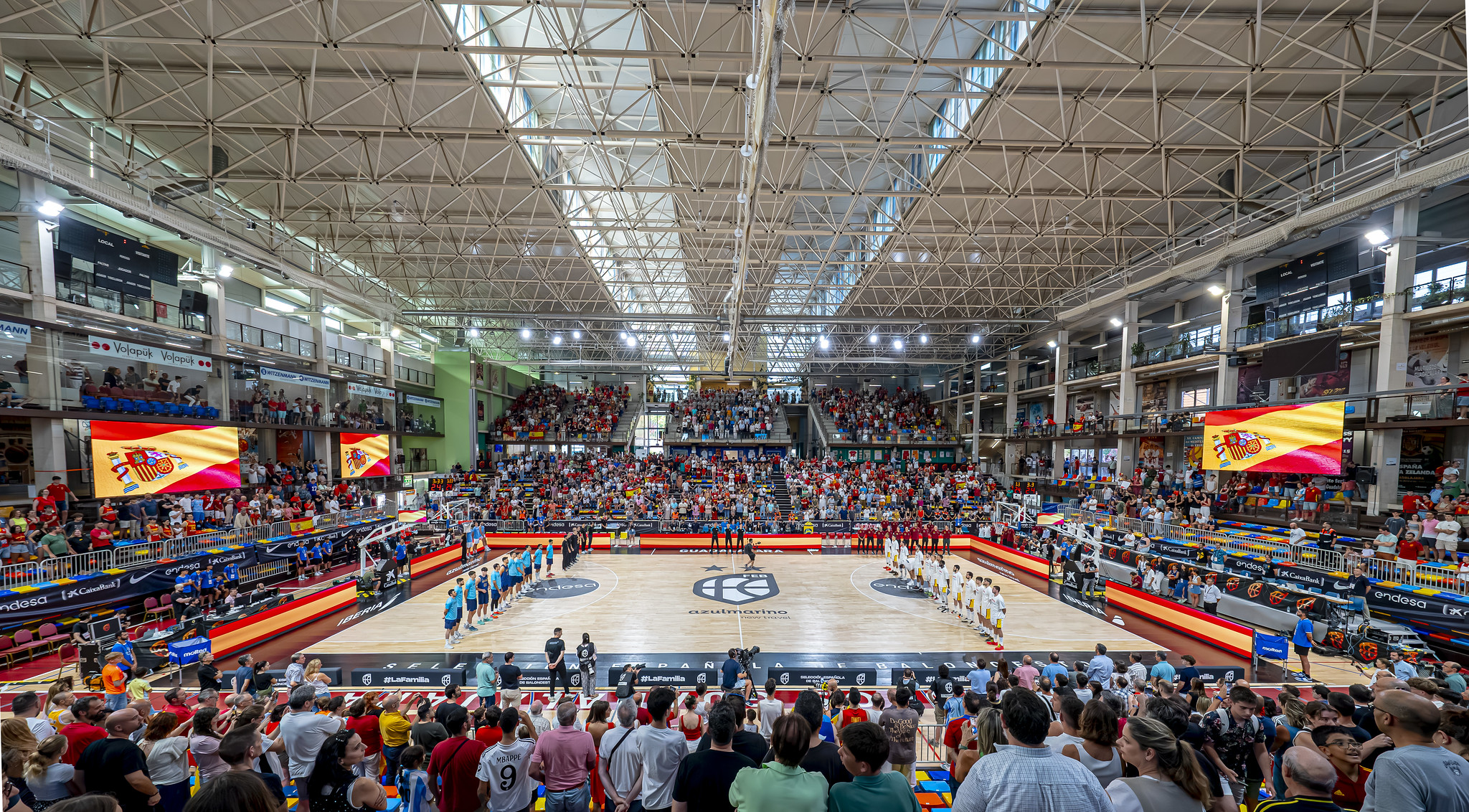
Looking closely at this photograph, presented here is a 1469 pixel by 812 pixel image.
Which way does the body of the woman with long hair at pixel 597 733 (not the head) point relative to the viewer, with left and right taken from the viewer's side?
facing away from the viewer

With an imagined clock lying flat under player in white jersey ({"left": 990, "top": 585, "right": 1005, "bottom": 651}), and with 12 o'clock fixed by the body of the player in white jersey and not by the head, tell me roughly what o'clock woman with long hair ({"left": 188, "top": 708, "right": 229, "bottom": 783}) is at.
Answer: The woman with long hair is roughly at 10 o'clock from the player in white jersey.

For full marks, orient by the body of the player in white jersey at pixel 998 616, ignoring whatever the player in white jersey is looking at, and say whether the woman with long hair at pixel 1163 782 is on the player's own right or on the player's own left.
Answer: on the player's own left

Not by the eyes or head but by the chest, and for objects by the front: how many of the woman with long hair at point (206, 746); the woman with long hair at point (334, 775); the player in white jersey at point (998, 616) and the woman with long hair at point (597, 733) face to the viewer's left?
1

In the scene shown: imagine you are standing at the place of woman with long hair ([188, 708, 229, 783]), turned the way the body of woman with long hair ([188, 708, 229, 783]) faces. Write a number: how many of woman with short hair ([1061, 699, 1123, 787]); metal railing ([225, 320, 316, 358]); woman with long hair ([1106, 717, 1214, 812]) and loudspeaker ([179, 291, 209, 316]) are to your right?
2

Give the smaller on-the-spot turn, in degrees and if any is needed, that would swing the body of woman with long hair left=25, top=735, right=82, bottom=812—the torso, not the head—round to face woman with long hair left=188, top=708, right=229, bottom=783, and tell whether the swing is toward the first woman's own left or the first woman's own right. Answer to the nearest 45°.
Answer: approximately 45° to the first woman's own right

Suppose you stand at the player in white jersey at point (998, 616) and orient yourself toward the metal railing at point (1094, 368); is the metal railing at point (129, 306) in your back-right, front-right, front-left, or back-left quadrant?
back-left

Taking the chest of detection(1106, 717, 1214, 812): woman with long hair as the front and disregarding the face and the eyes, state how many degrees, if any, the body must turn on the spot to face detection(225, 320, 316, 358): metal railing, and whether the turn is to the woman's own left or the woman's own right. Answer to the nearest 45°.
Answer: approximately 45° to the woman's own left

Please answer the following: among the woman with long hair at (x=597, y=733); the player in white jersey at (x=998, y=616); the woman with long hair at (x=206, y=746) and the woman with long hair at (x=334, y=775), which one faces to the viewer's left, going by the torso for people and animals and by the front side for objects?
the player in white jersey

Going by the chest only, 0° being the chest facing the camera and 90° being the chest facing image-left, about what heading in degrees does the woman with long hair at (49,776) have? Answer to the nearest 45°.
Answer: approximately 225°

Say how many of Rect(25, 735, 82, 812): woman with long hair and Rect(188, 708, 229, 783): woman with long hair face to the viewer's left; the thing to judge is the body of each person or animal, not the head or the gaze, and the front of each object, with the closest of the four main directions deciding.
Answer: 0

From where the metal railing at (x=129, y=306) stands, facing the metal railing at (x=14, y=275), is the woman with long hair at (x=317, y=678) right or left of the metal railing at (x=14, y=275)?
left

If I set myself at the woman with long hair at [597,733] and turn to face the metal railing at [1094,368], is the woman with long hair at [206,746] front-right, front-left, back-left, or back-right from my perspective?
back-left

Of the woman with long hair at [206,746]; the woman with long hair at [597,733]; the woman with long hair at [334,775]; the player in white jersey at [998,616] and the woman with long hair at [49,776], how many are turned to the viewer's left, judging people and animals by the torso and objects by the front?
1

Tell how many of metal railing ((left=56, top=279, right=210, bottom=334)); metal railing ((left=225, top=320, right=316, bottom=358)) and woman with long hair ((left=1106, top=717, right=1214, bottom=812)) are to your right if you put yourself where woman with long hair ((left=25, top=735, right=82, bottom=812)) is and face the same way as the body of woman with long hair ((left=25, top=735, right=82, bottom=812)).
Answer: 1

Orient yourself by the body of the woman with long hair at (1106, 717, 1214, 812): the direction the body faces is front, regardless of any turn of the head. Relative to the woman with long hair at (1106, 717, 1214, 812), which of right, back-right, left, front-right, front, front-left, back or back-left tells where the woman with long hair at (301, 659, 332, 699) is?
front-left

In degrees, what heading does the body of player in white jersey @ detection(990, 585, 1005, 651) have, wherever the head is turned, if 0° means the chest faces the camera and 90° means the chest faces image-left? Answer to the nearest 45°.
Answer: approximately 90°

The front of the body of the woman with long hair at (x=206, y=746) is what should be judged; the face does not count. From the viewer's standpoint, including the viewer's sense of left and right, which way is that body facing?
facing away from the viewer and to the right of the viewer
